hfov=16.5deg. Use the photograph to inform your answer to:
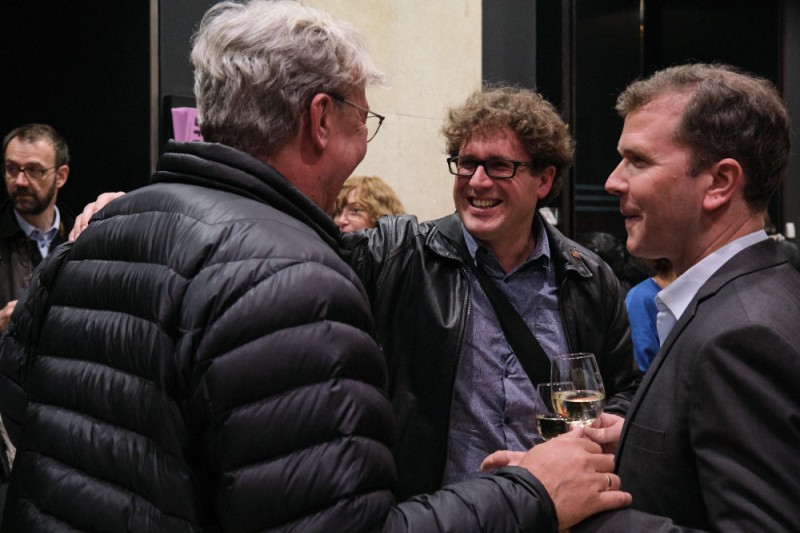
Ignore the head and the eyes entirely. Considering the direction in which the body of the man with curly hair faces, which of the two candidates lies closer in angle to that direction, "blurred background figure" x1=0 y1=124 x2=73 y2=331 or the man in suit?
the man in suit

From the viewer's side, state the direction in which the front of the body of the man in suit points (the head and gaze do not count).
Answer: to the viewer's left

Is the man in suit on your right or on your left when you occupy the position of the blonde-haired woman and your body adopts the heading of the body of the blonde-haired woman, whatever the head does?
on your left

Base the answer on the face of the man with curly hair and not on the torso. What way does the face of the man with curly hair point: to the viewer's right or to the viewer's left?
to the viewer's left

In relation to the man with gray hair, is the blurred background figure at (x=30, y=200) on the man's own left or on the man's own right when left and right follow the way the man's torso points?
on the man's own left

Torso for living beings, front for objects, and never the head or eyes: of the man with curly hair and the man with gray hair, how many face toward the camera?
1

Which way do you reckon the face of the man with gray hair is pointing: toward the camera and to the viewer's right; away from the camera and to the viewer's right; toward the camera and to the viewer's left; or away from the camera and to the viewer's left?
away from the camera and to the viewer's right

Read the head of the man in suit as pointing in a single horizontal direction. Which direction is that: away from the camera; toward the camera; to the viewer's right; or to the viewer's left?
to the viewer's left

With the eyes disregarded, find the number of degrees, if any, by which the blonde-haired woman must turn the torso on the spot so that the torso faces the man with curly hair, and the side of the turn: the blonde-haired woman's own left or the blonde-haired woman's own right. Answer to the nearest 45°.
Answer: approximately 45° to the blonde-haired woman's own left
